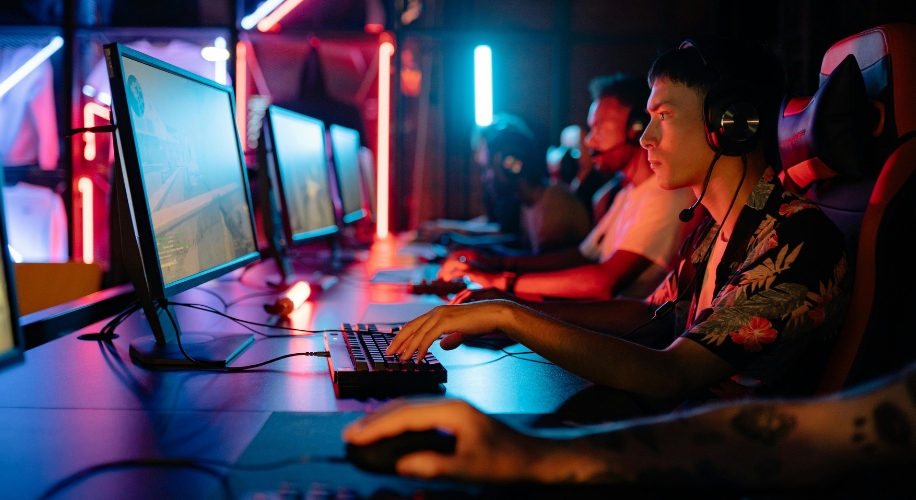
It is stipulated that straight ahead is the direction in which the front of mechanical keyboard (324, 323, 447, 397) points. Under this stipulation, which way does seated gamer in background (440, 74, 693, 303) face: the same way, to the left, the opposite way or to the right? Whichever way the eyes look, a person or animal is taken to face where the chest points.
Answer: the opposite way

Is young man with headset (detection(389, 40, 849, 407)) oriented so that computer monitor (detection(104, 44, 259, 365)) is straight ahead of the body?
yes

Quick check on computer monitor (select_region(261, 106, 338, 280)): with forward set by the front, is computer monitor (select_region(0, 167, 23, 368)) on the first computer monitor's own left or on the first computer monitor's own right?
on the first computer monitor's own right

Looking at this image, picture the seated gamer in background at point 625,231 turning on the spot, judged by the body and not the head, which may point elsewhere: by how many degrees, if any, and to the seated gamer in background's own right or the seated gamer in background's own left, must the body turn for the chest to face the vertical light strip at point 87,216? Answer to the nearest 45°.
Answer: approximately 45° to the seated gamer in background's own right

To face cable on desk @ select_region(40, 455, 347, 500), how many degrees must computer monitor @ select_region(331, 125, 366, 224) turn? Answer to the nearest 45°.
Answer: approximately 45° to its right

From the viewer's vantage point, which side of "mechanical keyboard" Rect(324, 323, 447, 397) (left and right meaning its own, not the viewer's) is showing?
right

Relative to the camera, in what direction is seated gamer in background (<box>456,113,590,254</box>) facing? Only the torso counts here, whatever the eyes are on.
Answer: to the viewer's left

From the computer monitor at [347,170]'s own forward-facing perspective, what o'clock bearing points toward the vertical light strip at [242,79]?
The vertical light strip is roughly at 7 o'clock from the computer monitor.

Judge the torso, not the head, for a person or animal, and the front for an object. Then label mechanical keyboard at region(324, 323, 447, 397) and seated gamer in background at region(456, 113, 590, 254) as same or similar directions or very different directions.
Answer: very different directions

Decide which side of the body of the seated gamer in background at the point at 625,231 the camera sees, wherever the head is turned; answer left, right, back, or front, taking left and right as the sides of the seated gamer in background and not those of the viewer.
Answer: left

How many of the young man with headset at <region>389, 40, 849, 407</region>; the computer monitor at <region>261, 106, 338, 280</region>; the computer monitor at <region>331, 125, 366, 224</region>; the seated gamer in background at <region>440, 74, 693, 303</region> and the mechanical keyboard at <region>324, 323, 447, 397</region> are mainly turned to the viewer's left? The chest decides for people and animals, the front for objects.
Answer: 2

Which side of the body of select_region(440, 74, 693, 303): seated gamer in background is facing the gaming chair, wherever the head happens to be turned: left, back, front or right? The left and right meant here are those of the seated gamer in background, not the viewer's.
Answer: left
